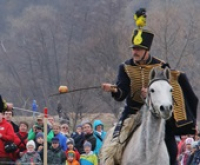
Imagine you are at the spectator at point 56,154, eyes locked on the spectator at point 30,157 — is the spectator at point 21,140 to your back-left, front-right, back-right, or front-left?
front-right

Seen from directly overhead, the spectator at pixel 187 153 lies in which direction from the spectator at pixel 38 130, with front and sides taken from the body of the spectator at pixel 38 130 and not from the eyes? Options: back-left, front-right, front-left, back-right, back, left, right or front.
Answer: left

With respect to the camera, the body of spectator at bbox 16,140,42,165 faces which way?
toward the camera

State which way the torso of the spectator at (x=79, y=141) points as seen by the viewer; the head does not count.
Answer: toward the camera

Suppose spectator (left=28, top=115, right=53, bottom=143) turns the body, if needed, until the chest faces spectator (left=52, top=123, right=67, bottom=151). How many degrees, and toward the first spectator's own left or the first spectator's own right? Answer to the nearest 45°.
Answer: approximately 90° to the first spectator's own left

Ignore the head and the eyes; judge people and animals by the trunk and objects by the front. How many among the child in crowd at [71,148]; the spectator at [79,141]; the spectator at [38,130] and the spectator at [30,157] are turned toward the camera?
4

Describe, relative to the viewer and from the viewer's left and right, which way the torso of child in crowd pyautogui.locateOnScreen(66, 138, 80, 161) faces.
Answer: facing the viewer

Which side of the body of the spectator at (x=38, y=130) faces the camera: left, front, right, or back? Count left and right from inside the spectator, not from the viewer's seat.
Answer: front

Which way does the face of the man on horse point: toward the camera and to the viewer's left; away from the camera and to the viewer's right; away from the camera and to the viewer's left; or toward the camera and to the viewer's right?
toward the camera and to the viewer's left

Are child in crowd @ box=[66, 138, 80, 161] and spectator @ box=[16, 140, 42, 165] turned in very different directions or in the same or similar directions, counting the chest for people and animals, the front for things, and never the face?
same or similar directions

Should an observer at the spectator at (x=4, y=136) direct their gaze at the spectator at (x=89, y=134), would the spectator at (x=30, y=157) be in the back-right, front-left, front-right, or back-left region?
front-right

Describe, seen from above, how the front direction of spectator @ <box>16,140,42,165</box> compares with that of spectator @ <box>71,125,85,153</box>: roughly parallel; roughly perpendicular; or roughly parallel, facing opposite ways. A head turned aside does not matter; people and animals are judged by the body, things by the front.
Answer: roughly parallel

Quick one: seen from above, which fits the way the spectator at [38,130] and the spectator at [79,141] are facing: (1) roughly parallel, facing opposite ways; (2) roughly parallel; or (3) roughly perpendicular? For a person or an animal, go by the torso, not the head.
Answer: roughly parallel
